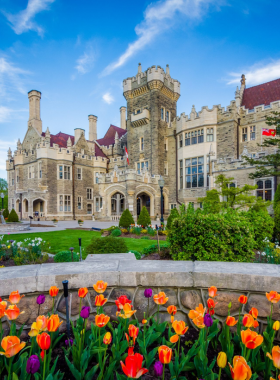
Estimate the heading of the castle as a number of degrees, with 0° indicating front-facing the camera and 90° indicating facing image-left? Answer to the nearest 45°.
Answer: approximately 45°

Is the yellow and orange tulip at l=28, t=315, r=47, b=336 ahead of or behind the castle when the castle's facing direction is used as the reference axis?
ahead

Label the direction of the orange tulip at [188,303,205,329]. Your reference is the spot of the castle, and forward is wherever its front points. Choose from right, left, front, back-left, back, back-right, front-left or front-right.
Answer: front-left

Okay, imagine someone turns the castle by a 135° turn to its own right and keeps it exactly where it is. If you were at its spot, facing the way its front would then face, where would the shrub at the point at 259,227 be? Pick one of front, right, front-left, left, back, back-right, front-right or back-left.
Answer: back

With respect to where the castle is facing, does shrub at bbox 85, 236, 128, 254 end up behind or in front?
in front

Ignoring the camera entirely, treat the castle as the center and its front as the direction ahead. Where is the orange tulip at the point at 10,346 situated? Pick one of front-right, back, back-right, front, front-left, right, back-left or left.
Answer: front-left

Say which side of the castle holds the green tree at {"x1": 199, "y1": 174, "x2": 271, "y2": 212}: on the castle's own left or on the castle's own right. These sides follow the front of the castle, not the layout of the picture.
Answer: on the castle's own left

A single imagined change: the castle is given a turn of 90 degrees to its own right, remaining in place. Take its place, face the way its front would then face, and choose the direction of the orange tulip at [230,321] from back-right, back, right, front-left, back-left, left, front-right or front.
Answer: back-left

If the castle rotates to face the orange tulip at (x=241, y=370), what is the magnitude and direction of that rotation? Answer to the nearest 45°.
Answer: approximately 45° to its left

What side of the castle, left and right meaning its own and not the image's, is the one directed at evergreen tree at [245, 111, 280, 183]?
left
